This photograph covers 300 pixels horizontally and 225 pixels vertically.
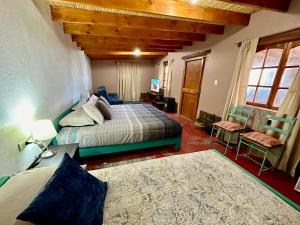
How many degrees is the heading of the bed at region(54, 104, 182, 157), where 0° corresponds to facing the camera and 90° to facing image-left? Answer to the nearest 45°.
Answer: approximately 270°

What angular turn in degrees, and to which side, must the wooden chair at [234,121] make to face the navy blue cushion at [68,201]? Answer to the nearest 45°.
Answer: approximately 45° to its left

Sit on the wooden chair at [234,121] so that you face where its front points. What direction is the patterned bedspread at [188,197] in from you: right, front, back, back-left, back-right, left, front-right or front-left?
front-left

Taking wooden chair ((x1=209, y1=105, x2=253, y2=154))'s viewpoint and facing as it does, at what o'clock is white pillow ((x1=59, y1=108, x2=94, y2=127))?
The white pillow is roughly at 12 o'clock from the wooden chair.

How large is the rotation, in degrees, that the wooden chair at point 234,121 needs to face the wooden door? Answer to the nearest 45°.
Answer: approximately 90° to its right

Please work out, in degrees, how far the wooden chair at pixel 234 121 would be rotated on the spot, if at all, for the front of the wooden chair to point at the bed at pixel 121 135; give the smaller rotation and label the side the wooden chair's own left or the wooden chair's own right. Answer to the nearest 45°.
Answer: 0° — it already faces it

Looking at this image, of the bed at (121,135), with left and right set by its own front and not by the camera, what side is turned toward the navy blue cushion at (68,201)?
right

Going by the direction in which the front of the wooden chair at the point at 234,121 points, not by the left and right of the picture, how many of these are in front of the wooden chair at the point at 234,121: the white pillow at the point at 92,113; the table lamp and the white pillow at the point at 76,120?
3

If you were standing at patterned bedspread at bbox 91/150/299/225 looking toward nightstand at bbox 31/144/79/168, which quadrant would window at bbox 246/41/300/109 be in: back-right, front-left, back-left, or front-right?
back-right

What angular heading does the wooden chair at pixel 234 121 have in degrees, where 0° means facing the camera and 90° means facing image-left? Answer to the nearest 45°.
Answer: approximately 45°

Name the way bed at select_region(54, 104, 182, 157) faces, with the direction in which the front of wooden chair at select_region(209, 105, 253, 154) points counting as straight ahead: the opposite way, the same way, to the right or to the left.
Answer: the opposite way

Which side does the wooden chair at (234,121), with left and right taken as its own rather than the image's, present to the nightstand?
front

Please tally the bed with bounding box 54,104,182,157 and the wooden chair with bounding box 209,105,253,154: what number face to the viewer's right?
1

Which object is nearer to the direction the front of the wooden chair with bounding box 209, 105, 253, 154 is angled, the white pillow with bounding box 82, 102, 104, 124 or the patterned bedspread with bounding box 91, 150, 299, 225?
the white pillow

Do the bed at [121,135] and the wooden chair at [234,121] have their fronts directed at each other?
yes

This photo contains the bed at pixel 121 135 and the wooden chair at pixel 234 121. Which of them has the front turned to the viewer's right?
the bed
